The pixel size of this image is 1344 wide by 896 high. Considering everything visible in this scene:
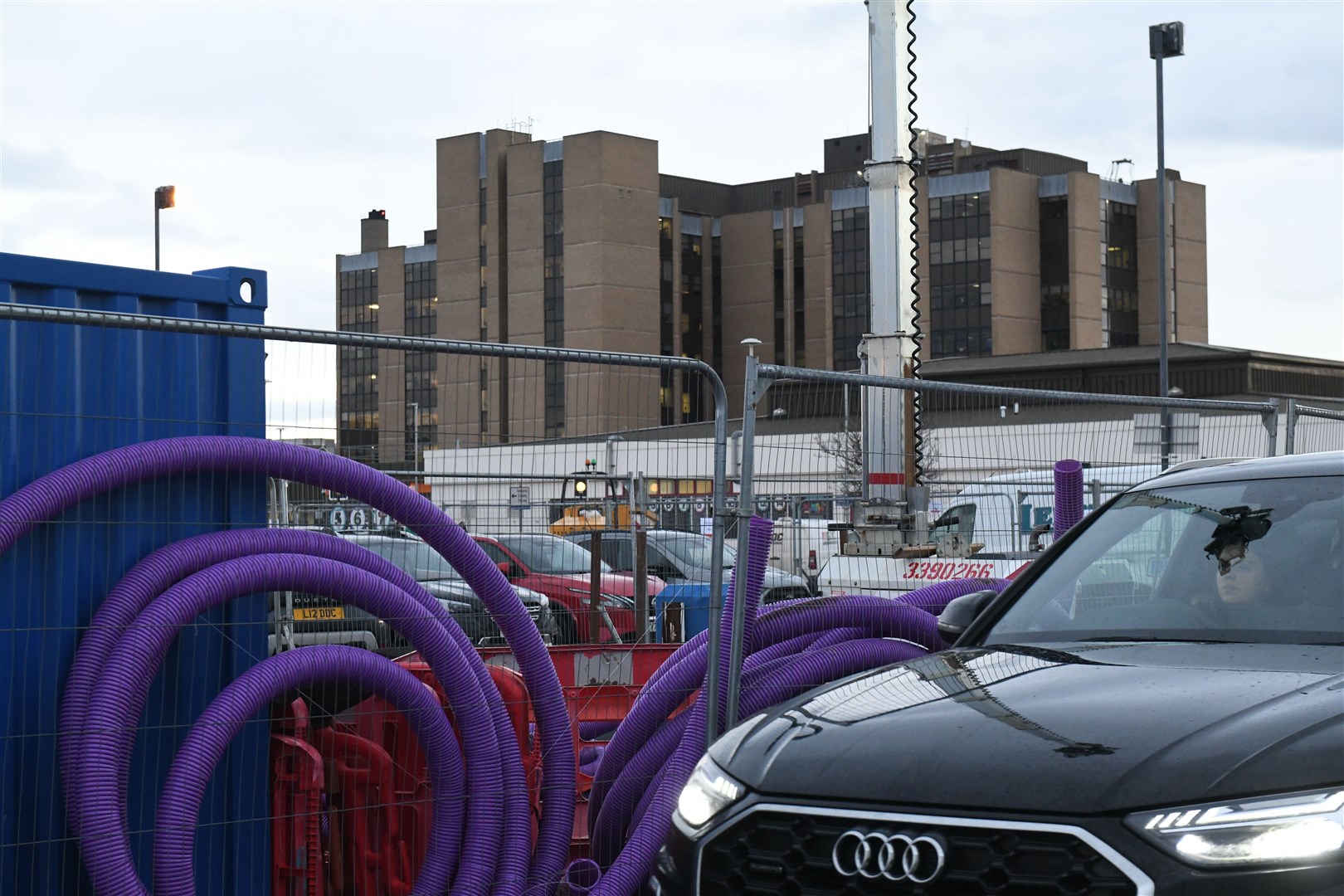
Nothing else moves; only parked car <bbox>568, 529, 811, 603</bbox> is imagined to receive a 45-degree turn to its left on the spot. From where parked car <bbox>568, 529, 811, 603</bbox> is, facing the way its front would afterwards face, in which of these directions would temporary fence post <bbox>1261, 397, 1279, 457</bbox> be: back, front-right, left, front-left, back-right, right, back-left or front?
front

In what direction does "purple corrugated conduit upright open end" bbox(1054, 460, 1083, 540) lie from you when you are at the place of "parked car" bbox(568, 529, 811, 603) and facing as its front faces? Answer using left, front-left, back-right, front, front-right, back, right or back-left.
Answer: front

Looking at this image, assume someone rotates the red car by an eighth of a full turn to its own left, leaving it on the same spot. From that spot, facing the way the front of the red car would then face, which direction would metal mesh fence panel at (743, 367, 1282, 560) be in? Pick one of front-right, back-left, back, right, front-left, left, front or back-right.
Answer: front

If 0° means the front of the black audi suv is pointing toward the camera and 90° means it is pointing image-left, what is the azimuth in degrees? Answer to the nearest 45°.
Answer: approximately 45°

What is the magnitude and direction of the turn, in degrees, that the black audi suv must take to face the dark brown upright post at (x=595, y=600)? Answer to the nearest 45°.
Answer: approximately 90° to its right

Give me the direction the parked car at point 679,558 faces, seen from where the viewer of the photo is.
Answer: facing the viewer and to the right of the viewer

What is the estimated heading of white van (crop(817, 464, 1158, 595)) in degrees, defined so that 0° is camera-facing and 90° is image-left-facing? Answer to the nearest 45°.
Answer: approximately 90°

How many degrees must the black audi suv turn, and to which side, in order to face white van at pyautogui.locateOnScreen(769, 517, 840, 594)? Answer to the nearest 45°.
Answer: approximately 135° to its right

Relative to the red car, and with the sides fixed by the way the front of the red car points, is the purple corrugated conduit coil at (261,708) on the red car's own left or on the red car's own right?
on the red car's own right

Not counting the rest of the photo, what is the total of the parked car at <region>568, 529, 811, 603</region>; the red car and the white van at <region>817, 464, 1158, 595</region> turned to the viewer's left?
1
